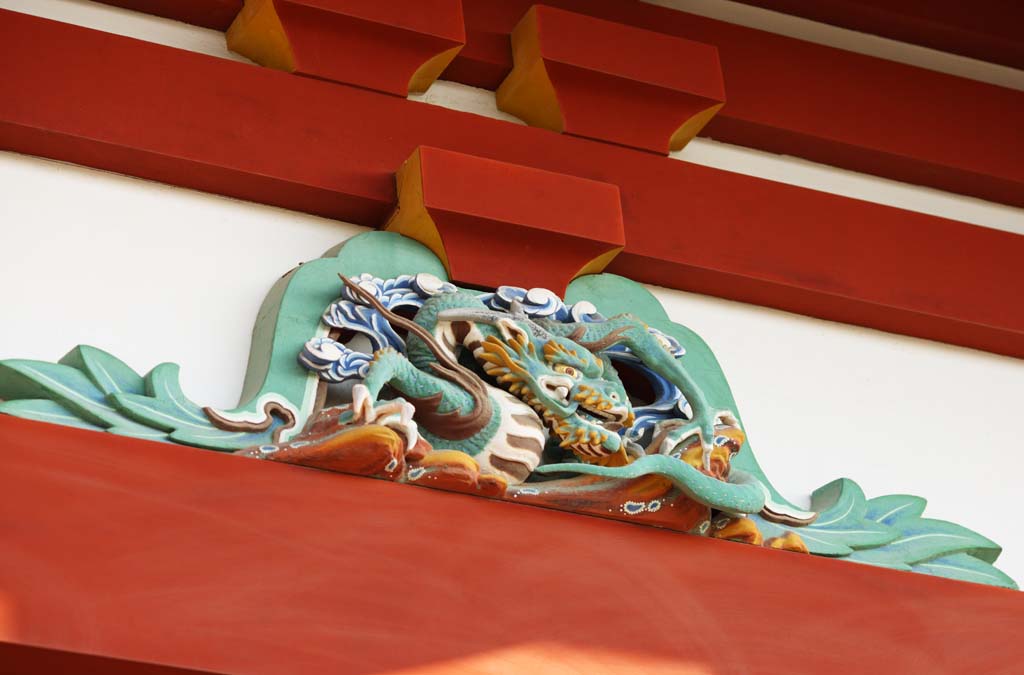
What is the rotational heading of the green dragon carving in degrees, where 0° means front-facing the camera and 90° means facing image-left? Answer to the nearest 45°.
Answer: approximately 315°
